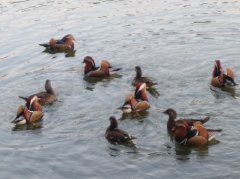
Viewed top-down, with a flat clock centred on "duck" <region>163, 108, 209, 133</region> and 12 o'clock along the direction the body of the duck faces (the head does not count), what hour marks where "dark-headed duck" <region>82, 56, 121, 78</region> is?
The dark-headed duck is roughly at 2 o'clock from the duck.

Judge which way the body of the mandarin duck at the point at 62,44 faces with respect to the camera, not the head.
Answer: to the viewer's right

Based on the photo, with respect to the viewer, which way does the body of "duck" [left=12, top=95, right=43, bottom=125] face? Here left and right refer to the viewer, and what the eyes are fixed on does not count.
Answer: facing away from the viewer and to the right of the viewer

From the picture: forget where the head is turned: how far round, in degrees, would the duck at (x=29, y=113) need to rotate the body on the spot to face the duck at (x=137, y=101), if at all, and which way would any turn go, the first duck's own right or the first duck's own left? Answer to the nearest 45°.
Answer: approximately 45° to the first duck's own right

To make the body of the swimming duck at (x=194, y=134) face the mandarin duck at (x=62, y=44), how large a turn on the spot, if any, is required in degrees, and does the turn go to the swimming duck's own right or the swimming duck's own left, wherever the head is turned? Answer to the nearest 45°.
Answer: approximately 45° to the swimming duck's own right

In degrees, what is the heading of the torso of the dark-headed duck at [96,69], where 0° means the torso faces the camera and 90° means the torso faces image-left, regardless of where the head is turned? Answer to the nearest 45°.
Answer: approximately 90°

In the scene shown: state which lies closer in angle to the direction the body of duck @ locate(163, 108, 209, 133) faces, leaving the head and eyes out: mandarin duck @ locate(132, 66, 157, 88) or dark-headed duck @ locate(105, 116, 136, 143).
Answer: the dark-headed duck

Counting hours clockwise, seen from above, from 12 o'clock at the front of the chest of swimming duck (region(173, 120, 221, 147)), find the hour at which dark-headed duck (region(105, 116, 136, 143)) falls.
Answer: The dark-headed duck is roughly at 12 o'clock from the swimming duck.

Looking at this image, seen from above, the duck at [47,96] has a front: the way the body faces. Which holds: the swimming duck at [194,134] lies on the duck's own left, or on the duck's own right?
on the duck's own right

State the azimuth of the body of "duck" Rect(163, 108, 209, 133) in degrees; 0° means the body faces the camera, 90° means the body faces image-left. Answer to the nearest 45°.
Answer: approximately 90°

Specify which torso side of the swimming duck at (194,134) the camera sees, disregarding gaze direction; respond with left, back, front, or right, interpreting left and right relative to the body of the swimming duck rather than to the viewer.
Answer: left

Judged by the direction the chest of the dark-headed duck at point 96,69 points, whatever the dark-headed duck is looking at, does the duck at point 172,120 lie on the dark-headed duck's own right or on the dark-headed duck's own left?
on the dark-headed duck's own left

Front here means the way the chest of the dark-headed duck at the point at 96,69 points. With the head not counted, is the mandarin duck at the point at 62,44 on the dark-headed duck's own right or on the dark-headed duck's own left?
on the dark-headed duck's own right
